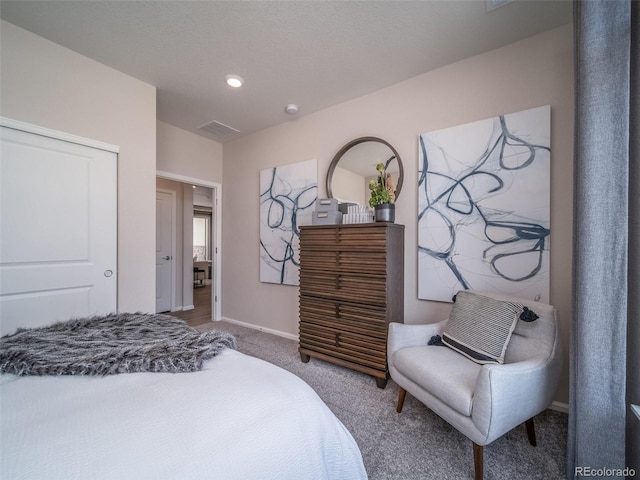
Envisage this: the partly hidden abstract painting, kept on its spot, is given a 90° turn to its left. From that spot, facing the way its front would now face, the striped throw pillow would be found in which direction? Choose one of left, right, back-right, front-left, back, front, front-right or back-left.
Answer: front

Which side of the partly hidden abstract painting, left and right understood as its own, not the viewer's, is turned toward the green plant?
left

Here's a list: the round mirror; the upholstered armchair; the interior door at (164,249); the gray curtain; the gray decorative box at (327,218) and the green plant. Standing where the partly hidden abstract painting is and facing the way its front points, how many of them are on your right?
1

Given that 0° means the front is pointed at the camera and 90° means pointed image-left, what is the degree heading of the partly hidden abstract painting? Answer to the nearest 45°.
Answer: approximately 45°

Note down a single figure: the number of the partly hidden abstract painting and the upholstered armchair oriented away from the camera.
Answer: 0

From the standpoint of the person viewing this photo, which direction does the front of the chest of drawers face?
facing the viewer and to the left of the viewer

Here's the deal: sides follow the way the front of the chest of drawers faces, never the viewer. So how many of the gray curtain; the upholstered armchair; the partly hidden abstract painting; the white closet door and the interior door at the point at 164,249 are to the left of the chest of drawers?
2

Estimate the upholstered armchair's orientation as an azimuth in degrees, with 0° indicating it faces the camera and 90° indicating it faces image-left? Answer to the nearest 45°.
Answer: approximately 45°

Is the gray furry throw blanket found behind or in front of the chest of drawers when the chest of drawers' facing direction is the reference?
in front

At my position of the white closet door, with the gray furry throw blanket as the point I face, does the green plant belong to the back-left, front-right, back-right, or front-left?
front-left

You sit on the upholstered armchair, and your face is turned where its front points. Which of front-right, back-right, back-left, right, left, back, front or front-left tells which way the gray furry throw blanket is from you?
front

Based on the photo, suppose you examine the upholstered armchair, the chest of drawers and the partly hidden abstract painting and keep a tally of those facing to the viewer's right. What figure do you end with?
0

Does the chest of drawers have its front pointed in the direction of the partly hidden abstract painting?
no

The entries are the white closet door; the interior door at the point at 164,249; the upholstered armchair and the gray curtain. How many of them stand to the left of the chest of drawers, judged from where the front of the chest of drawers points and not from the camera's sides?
2

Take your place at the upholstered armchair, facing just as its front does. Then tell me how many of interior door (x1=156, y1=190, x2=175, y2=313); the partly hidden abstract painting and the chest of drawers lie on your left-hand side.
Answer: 0

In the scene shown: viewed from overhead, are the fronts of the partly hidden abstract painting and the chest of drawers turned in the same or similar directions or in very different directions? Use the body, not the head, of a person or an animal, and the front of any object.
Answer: same or similar directions

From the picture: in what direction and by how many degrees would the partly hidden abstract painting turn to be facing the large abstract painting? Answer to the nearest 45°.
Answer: approximately 90° to its left
